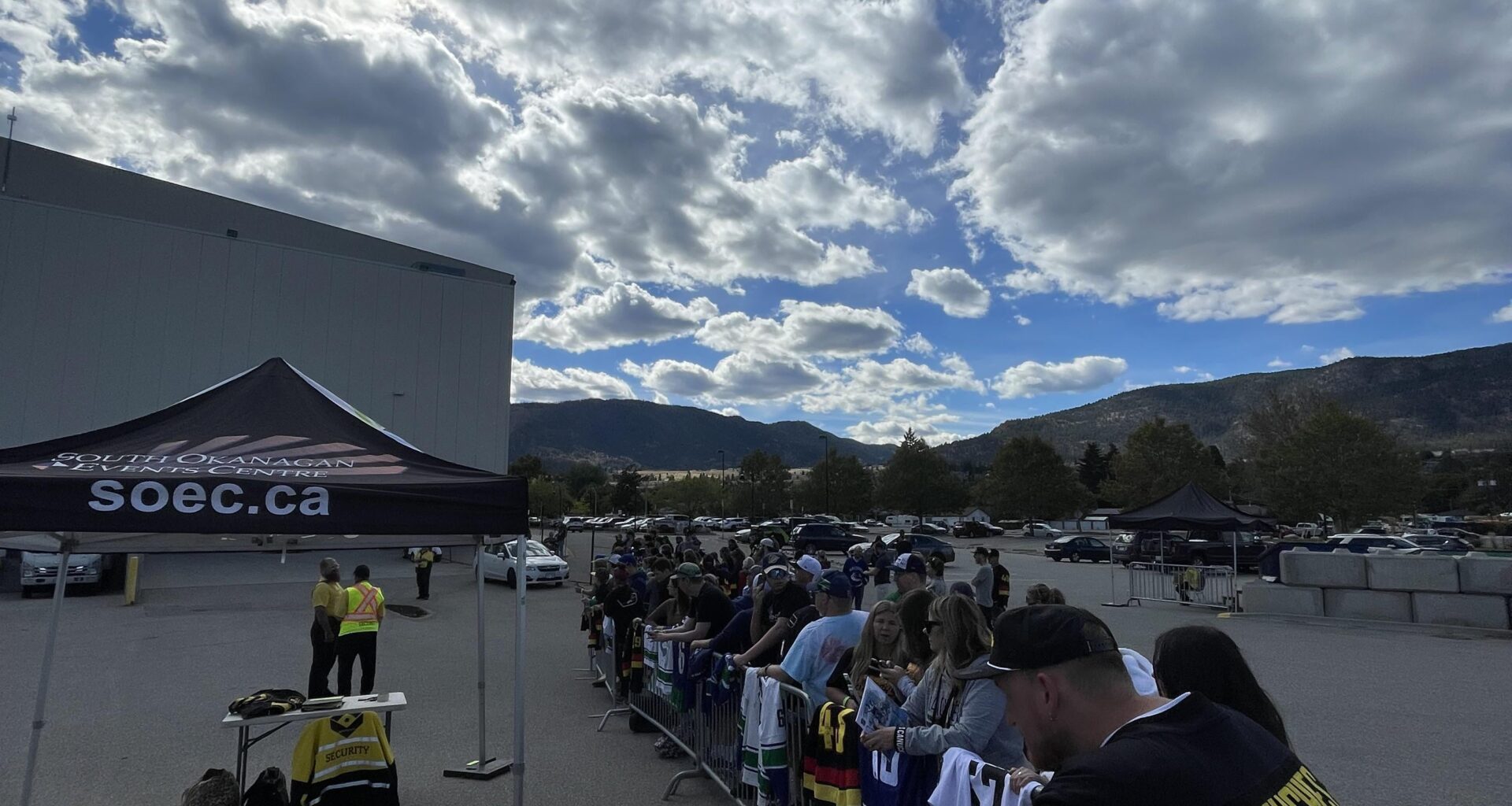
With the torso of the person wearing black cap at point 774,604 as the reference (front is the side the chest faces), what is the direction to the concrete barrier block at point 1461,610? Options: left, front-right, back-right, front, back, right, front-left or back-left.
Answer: back

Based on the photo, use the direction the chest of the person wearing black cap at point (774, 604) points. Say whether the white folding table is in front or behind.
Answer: in front

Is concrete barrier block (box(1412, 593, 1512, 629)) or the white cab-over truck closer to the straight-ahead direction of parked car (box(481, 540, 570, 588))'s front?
the concrete barrier block

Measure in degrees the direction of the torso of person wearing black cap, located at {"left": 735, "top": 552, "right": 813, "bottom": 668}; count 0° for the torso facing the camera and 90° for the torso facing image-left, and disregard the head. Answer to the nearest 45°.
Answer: approximately 45°

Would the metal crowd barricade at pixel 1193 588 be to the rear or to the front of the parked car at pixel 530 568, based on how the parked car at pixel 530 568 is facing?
to the front

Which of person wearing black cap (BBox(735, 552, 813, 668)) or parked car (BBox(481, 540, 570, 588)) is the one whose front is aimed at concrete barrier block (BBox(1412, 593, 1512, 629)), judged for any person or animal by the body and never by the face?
the parked car

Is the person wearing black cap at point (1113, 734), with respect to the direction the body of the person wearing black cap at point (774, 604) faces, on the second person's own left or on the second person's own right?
on the second person's own left

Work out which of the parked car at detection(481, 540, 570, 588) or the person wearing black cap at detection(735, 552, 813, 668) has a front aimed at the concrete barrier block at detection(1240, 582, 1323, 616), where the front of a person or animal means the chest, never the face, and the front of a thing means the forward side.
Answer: the parked car
